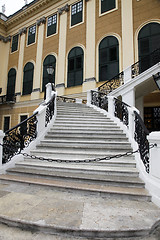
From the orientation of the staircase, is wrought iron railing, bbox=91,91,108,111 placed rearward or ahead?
rearward

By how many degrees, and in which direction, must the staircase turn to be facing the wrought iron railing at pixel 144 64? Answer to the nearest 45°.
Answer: approximately 135° to its left

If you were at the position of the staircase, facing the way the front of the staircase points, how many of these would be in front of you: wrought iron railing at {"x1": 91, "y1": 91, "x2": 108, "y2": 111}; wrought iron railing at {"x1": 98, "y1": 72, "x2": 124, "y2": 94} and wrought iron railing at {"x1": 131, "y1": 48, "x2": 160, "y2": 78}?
0

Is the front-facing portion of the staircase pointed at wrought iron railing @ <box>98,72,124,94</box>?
no

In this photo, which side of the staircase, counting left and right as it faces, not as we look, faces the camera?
front
